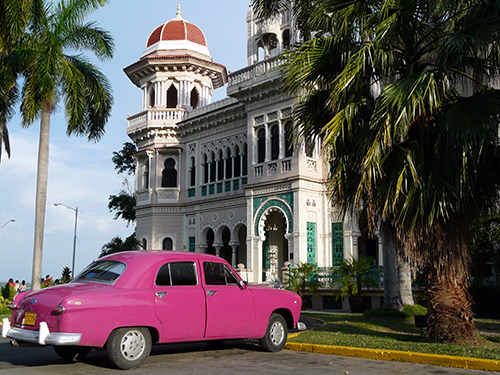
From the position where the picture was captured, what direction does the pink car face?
facing away from the viewer and to the right of the viewer

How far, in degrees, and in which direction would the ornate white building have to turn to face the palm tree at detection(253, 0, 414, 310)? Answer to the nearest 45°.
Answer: approximately 45° to its left

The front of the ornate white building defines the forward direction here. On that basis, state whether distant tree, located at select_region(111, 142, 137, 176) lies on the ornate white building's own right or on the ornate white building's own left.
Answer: on the ornate white building's own right

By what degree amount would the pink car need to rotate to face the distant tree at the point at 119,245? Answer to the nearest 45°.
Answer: approximately 45° to its left

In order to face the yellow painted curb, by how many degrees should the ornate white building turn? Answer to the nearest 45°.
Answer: approximately 45° to its left

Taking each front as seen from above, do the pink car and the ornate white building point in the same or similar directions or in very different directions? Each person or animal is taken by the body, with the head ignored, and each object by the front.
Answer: very different directions

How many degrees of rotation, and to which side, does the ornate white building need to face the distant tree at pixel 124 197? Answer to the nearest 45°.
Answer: approximately 90° to its right

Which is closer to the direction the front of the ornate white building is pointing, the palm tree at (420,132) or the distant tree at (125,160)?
the palm tree
